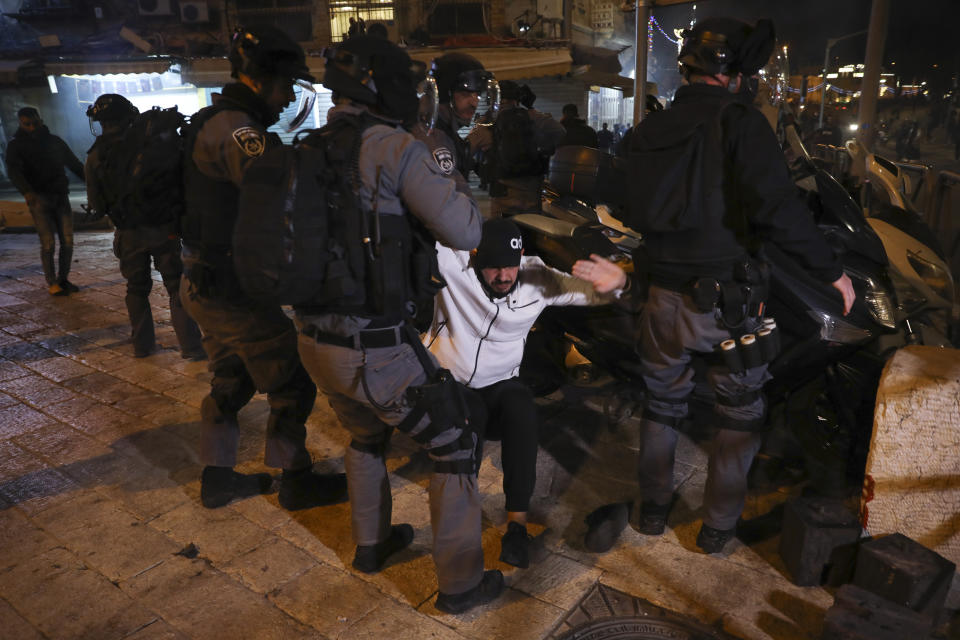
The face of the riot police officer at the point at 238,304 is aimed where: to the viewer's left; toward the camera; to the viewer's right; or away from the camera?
to the viewer's right

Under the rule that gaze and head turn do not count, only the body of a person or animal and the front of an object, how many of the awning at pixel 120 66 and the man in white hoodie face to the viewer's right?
0

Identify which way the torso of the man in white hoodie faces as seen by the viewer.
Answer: toward the camera

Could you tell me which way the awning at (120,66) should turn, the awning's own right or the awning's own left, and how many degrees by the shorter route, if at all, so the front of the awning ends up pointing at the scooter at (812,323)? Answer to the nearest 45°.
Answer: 0° — it already faces it

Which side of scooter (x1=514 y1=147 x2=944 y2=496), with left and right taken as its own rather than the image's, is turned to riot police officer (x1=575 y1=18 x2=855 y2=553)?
right

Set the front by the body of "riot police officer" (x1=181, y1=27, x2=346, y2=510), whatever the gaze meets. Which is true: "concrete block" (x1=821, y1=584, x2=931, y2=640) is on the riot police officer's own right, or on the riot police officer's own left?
on the riot police officer's own right

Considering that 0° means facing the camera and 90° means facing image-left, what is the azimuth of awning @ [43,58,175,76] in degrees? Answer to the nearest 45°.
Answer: approximately 0°

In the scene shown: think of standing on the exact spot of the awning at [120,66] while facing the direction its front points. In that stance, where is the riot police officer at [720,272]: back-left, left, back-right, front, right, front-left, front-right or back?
front

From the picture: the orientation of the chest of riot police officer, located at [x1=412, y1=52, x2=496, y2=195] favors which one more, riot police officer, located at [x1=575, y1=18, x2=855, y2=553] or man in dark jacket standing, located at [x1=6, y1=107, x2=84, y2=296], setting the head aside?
the riot police officer

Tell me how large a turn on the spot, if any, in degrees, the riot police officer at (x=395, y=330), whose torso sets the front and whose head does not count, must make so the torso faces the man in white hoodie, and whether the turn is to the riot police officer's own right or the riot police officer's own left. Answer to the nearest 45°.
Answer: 0° — they already face them

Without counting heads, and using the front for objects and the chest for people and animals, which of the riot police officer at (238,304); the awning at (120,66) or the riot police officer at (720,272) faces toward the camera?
the awning

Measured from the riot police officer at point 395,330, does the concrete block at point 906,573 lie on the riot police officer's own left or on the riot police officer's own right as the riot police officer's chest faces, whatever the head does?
on the riot police officer's own right

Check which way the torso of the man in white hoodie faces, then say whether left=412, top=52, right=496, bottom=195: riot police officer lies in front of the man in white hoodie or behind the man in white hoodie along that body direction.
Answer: behind

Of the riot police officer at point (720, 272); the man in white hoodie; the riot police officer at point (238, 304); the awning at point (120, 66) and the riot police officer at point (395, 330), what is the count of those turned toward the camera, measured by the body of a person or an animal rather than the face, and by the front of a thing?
2
